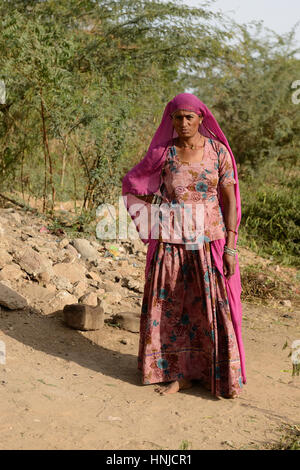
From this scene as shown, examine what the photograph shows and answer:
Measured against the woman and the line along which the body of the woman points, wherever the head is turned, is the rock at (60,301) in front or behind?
behind

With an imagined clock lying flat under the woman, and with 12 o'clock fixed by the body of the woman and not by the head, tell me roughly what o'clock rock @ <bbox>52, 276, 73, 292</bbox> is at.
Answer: The rock is roughly at 5 o'clock from the woman.

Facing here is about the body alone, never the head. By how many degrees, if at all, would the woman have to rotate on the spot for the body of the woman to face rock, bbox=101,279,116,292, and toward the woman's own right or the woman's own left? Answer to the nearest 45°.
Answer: approximately 180°

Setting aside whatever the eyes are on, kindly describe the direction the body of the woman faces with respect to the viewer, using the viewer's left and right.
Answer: facing the viewer

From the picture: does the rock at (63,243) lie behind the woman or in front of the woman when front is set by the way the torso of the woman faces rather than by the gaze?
behind

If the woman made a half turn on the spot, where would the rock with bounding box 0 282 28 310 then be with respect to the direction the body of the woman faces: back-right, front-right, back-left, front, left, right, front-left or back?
front-left

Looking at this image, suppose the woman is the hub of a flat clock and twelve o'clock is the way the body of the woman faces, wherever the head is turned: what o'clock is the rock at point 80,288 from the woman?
The rock is roughly at 5 o'clock from the woman.

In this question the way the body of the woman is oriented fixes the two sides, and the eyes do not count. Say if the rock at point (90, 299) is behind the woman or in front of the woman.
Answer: behind
